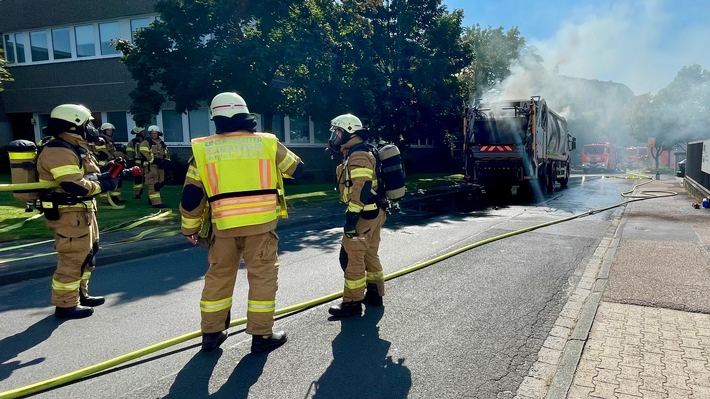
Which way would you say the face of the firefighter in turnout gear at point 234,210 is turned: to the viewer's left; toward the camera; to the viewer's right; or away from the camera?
away from the camera

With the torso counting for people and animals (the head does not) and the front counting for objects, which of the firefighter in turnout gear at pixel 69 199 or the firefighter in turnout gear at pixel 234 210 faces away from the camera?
the firefighter in turnout gear at pixel 234 210

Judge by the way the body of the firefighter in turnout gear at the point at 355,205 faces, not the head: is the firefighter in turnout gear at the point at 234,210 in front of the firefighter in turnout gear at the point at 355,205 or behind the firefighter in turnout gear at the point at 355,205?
in front

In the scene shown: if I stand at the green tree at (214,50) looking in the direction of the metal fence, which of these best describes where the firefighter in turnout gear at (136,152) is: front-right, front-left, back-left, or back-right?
back-right

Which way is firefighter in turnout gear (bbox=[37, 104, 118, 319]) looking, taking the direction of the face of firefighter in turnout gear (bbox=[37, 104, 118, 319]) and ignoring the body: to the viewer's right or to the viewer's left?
to the viewer's right

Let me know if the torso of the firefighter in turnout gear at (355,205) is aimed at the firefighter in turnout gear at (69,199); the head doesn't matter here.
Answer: yes

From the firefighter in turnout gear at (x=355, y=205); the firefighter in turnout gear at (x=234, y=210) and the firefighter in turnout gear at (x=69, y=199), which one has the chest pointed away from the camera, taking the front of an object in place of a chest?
the firefighter in turnout gear at (x=234, y=210)

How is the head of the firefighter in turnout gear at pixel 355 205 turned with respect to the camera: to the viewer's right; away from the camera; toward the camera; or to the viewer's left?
to the viewer's left

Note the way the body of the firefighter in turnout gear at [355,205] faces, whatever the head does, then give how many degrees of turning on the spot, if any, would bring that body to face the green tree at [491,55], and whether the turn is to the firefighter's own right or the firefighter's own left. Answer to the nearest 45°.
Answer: approximately 90° to the firefighter's own right

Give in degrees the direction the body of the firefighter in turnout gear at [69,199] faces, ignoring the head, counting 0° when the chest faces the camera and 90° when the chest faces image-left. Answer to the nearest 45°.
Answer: approximately 270°

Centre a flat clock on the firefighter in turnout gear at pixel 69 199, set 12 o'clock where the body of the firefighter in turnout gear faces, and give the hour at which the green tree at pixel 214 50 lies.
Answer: The green tree is roughly at 10 o'clock from the firefighter in turnout gear.

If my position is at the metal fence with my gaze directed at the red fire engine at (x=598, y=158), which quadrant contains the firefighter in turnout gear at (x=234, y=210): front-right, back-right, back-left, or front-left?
back-left

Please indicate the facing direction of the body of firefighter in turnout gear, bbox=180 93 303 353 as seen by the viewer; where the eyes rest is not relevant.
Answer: away from the camera

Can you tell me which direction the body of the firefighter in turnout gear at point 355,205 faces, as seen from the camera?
to the viewer's left

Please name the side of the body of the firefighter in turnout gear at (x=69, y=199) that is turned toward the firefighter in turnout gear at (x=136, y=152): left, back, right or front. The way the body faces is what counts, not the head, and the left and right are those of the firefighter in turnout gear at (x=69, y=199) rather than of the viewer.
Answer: left

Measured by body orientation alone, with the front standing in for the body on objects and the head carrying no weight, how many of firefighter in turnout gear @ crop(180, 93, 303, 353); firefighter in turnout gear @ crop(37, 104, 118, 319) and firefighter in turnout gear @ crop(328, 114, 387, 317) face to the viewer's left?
1

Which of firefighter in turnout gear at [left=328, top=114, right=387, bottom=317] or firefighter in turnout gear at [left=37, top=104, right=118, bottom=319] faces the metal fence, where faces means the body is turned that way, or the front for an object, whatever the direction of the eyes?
firefighter in turnout gear at [left=37, top=104, right=118, bottom=319]
